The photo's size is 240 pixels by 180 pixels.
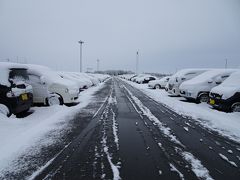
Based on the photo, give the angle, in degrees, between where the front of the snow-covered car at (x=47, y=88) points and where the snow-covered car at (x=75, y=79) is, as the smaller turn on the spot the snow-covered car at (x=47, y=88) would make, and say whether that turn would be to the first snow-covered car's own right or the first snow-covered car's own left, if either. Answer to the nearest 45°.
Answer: approximately 135° to the first snow-covered car's own left

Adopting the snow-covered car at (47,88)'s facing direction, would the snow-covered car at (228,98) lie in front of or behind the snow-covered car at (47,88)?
in front

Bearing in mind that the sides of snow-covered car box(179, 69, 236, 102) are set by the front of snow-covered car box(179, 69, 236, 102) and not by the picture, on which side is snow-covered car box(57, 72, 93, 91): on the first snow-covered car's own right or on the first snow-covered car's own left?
on the first snow-covered car's own right

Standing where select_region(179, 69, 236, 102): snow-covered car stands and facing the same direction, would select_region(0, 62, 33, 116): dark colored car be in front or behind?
in front

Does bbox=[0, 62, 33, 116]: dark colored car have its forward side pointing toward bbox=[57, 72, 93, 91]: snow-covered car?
no

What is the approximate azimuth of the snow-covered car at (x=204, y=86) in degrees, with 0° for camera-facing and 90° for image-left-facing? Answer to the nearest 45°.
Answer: approximately 45°

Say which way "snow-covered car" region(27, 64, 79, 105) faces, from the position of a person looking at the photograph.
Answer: facing the viewer and to the right of the viewer

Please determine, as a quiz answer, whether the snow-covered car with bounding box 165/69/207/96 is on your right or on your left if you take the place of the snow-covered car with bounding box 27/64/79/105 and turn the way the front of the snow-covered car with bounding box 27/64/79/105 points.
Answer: on your left

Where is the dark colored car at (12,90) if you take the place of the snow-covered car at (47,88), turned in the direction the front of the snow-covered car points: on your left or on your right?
on your right

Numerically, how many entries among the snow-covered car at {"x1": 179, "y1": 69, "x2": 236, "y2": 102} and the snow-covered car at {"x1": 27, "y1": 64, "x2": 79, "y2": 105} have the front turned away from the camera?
0

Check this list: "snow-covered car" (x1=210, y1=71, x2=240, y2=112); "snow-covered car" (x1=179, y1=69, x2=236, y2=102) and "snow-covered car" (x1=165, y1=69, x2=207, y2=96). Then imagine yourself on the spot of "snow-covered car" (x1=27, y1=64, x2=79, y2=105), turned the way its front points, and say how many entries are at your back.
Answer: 0

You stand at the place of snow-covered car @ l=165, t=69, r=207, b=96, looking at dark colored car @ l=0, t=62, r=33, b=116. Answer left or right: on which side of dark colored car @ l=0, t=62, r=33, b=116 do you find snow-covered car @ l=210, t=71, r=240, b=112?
left

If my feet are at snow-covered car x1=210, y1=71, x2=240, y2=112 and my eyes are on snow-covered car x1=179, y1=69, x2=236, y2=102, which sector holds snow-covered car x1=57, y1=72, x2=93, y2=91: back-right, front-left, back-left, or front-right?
front-left
